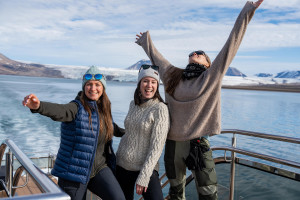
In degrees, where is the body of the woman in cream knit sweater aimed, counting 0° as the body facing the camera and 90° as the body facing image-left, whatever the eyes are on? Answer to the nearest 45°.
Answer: approximately 45°
